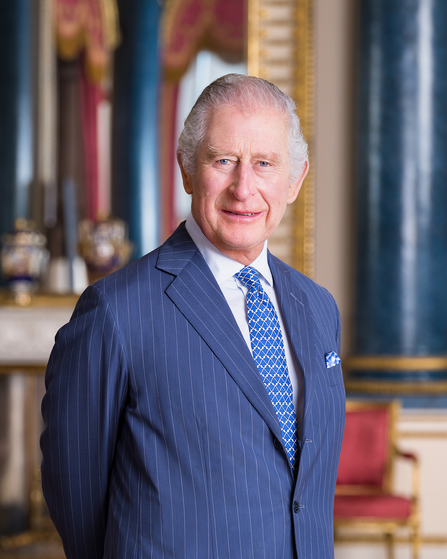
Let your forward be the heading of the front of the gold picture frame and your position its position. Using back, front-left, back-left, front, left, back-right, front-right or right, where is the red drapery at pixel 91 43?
right

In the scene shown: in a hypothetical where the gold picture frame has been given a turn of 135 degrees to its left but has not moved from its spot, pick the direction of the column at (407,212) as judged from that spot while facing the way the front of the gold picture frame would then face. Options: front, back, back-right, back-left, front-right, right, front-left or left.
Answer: right

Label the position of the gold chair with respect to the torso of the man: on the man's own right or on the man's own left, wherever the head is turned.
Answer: on the man's own left

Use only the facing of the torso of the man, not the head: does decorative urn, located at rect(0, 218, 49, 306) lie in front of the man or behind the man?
behind

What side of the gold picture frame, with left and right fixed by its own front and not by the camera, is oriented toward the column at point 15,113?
right

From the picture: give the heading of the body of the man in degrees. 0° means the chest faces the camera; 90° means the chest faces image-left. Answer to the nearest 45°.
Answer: approximately 315°

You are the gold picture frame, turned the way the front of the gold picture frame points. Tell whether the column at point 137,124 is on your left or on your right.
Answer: on your right

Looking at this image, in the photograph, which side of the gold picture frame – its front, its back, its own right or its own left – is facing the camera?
front

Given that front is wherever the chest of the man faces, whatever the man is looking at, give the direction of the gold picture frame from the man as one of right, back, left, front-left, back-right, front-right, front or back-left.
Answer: back-left

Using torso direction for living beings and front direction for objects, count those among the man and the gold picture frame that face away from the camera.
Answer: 0

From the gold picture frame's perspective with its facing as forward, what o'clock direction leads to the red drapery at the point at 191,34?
The red drapery is roughly at 3 o'clock from the gold picture frame.

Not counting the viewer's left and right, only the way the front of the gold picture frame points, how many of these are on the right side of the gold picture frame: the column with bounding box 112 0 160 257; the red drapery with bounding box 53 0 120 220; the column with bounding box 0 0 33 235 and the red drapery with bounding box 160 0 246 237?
4
